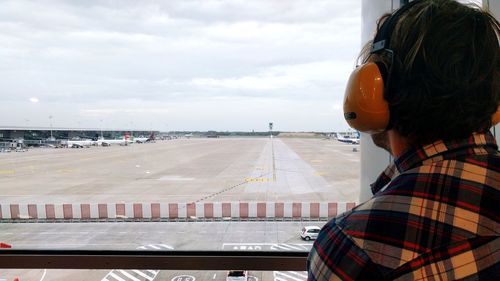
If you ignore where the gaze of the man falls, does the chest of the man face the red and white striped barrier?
yes

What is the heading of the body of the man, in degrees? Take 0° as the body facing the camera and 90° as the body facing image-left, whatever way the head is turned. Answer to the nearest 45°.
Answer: approximately 135°

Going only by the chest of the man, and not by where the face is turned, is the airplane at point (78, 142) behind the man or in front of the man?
in front

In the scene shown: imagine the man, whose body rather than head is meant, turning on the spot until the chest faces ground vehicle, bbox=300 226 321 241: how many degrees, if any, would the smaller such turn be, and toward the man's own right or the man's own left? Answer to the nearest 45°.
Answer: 0° — they already face it

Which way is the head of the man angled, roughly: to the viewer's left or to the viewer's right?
to the viewer's left

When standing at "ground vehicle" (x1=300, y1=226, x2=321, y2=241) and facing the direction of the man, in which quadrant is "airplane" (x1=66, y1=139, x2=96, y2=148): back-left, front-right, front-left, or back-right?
back-right

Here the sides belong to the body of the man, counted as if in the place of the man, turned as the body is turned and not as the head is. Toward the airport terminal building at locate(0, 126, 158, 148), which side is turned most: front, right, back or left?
front
